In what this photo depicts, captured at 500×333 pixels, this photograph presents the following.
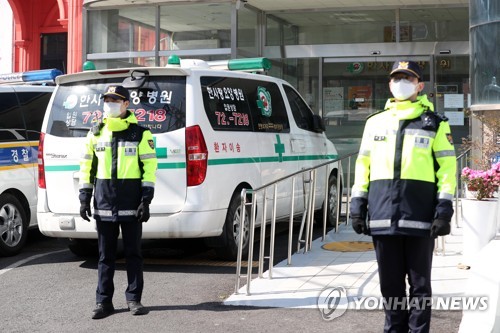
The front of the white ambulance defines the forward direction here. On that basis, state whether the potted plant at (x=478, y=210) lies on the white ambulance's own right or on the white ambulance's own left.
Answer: on the white ambulance's own right

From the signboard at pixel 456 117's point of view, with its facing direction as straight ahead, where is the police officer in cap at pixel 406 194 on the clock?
The police officer in cap is roughly at 12 o'clock from the signboard.

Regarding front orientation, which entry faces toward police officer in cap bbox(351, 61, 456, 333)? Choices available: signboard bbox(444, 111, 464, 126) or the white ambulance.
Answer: the signboard

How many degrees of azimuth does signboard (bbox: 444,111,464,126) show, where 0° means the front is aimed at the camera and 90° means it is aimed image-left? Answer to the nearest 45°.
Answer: approximately 0°

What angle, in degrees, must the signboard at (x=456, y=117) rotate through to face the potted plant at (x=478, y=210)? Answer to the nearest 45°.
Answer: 0° — it already faces it

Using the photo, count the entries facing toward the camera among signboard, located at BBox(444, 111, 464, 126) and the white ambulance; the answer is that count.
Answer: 1

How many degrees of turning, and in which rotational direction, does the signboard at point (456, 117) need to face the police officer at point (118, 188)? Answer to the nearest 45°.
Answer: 0° — it already faces them

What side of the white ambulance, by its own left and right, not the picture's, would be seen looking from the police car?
left

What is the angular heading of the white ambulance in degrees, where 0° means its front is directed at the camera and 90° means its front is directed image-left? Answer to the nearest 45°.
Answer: approximately 225°

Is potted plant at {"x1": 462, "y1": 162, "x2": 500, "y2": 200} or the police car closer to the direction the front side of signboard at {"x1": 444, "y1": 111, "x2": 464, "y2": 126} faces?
the potted plant
